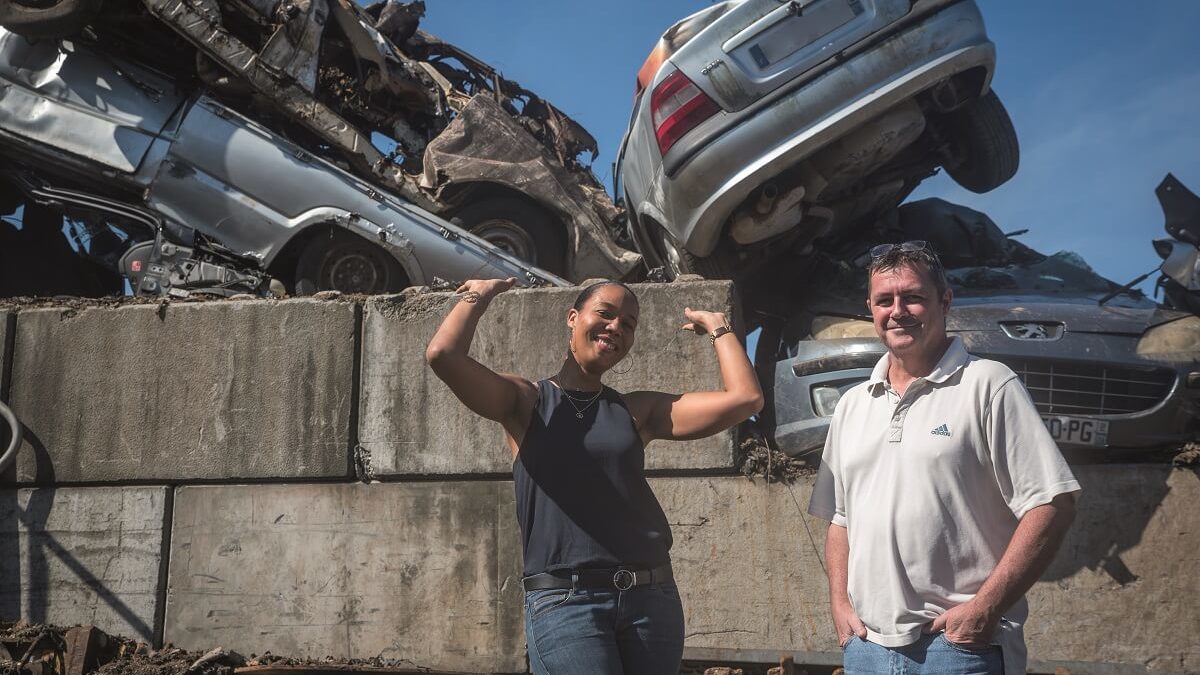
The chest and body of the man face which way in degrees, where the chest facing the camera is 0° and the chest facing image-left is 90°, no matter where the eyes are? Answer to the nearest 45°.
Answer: approximately 45°

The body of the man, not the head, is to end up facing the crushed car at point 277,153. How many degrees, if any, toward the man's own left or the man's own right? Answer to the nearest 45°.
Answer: approximately 90° to the man's own right

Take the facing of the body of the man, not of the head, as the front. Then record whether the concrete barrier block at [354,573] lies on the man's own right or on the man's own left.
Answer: on the man's own right

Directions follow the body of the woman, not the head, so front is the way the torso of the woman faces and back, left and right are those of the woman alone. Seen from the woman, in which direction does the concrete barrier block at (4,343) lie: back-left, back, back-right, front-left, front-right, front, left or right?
back-right

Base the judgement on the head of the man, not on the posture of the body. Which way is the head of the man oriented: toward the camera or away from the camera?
toward the camera

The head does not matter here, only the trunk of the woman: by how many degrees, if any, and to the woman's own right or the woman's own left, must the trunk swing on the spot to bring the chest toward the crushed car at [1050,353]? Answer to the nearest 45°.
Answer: approximately 135° to the woman's own left

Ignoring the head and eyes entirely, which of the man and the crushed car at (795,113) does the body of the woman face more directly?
the man

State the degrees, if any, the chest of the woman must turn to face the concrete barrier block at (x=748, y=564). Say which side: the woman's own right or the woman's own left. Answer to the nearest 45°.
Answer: approximately 180°

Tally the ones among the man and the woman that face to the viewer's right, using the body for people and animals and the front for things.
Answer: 0

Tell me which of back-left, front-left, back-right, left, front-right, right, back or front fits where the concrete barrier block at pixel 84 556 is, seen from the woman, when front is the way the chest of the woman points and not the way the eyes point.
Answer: back-right

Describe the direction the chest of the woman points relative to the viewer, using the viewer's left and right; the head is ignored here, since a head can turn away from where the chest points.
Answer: facing the viewer

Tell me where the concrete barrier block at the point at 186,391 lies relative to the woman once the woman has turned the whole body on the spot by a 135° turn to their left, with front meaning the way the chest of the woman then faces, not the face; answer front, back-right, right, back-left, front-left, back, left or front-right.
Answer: left

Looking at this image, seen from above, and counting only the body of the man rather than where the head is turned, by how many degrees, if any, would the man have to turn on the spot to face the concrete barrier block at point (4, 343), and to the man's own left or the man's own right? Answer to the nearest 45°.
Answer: approximately 45° to the man's own right
